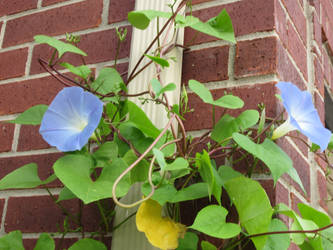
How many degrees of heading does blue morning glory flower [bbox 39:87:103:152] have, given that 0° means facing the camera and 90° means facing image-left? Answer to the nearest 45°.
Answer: approximately 45°
